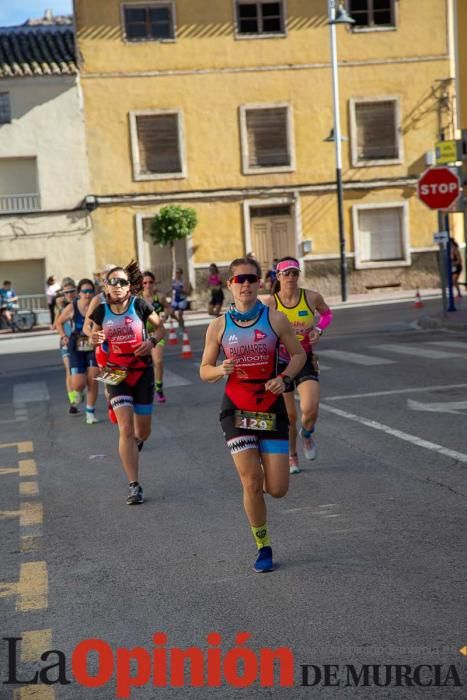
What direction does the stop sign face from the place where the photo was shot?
facing the viewer

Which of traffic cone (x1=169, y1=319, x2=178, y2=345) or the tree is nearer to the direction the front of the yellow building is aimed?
the traffic cone

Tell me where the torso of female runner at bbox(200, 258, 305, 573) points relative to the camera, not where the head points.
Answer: toward the camera

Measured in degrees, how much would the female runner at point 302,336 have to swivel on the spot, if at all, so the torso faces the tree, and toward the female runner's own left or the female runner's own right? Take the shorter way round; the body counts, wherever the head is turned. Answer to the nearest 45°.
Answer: approximately 180°

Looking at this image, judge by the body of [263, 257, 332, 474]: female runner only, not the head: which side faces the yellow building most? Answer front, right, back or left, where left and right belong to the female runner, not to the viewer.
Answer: back

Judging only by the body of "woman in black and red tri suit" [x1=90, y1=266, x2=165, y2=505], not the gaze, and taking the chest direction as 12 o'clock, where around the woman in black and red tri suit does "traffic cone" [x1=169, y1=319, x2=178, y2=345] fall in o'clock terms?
The traffic cone is roughly at 6 o'clock from the woman in black and red tri suit.

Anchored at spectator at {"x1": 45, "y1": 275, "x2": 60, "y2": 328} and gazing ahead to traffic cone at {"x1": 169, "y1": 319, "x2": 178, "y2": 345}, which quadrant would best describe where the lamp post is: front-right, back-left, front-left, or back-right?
front-left

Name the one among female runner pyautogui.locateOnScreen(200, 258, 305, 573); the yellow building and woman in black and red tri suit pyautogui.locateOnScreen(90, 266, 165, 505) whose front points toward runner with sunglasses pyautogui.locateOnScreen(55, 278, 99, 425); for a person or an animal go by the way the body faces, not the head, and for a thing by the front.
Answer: the yellow building

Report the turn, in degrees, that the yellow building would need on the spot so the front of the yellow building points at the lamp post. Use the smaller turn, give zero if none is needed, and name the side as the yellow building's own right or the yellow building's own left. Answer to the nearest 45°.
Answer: approximately 45° to the yellow building's own left

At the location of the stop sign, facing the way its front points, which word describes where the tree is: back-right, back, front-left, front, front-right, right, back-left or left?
back-right

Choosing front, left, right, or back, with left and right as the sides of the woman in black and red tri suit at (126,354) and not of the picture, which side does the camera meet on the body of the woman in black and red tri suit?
front

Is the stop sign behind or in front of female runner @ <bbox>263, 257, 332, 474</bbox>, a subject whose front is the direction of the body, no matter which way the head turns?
behind

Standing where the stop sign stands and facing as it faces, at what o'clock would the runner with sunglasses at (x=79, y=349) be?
The runner with sunglasses is roughly at 1 o'clock from the stop sign.

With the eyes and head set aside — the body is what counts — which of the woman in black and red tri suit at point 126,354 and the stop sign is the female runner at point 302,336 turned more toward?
the woman in black and red tri suit

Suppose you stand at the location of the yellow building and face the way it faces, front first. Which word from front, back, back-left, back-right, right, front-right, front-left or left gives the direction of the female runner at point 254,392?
front
